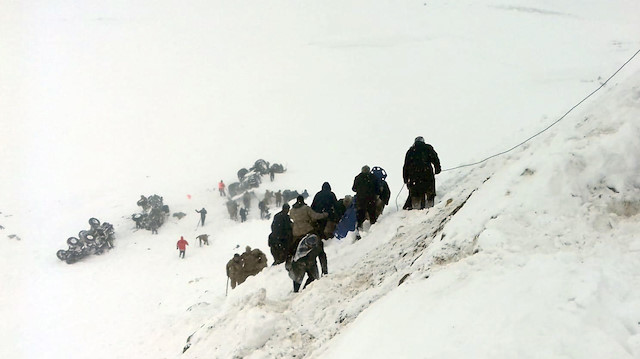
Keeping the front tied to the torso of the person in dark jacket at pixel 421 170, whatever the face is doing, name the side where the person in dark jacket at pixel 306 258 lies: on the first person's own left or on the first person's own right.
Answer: on the first person's own left

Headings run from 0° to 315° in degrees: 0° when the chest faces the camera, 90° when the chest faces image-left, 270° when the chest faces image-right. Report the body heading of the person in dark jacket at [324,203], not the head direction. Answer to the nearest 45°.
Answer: approximately 180°

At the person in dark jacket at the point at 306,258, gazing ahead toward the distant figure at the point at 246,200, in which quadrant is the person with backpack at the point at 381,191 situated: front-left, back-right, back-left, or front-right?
front-right

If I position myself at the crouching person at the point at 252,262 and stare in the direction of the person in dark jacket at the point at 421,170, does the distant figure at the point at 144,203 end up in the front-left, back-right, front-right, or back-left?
back-left

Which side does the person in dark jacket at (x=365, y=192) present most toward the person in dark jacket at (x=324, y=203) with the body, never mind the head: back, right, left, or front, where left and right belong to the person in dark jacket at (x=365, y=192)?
left

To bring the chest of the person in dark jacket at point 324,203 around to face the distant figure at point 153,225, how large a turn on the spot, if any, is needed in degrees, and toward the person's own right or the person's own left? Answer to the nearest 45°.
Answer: approximately 45° to the person's own left

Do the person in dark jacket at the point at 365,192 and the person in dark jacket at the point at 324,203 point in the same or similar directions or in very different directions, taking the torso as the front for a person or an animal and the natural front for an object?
same or similar directions

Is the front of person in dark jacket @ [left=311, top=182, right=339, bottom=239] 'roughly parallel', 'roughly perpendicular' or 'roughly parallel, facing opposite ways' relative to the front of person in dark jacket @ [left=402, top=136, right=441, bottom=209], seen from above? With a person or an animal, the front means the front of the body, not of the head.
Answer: roughly parallel

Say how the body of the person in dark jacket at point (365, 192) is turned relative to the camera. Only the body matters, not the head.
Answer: away from the camera
